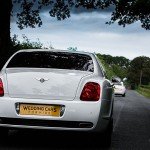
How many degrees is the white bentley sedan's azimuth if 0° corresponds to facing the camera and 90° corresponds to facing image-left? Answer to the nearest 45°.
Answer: approximately 180°
